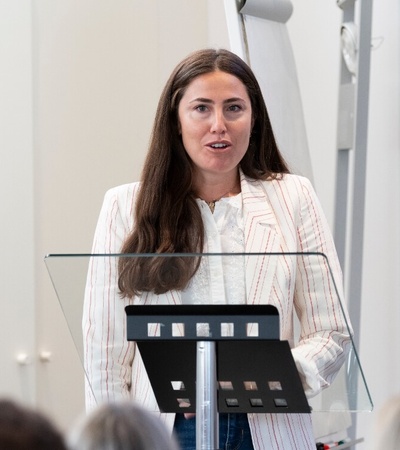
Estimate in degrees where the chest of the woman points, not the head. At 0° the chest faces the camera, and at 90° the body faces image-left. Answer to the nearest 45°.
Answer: approximately 0°

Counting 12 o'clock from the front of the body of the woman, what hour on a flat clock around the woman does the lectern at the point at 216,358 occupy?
The lectern is roughly at 12 o'clock from the woman.
